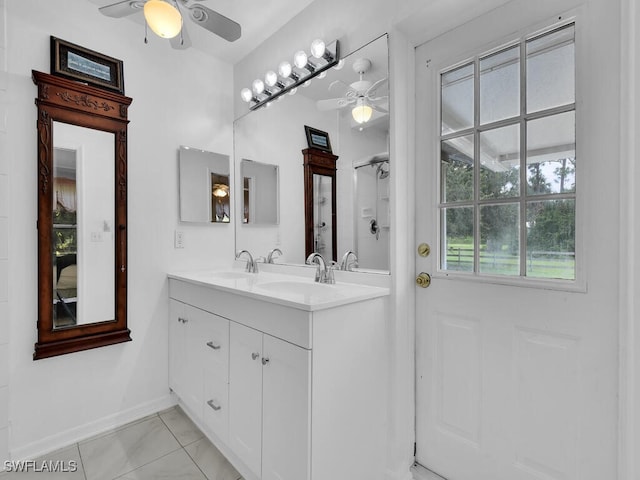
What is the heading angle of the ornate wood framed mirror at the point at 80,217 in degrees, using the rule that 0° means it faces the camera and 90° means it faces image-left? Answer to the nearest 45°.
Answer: approximately 315°

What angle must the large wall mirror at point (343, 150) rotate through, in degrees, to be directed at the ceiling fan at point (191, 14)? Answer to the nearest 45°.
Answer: approximately 45° to its right

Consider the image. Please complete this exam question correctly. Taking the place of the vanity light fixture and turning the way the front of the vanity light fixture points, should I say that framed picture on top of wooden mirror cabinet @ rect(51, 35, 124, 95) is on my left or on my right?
on my right

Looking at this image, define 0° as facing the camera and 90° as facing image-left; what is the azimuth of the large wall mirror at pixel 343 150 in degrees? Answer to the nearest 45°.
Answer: approximately 45°
